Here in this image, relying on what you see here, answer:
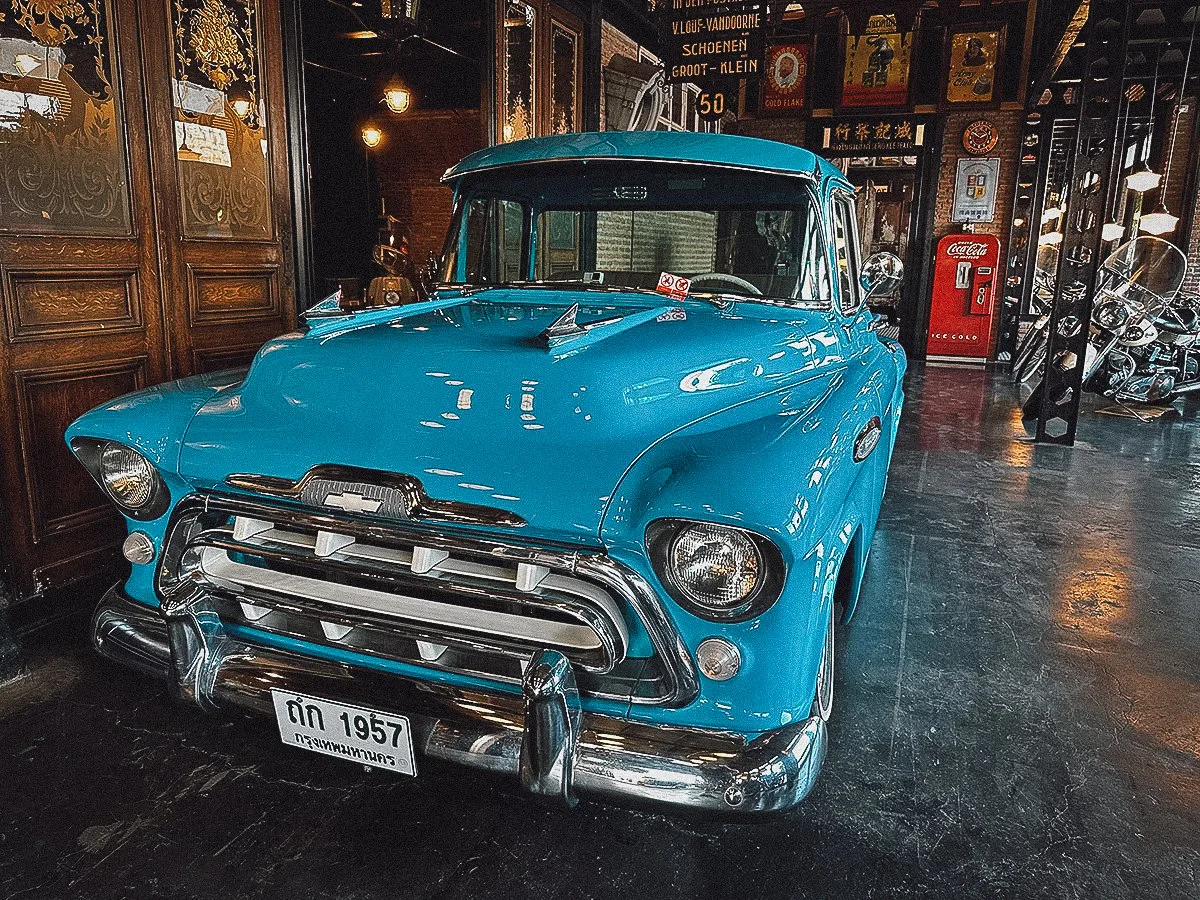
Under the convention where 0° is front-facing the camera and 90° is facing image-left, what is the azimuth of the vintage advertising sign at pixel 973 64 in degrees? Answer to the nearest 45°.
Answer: approximately 0°

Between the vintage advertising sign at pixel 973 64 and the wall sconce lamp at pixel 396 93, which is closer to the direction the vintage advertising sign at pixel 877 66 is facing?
the wall sconce lamp

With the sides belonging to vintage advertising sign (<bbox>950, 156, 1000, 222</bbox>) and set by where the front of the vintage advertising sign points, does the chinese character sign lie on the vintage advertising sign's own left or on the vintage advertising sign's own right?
on the vintage advertising sign's own right

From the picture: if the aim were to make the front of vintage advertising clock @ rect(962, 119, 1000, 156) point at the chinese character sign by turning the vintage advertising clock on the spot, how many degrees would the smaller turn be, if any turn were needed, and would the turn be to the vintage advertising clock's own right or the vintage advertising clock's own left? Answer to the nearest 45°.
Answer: approximately 90° to the vintage advertising clock's own right

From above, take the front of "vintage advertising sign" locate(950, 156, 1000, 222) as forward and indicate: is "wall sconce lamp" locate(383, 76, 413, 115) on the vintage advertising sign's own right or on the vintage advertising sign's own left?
on the vintage advertising sign's own right

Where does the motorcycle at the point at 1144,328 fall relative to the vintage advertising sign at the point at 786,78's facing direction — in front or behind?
in front

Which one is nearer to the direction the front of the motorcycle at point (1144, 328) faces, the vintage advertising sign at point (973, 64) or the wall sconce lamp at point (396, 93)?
the wall sconce lamp

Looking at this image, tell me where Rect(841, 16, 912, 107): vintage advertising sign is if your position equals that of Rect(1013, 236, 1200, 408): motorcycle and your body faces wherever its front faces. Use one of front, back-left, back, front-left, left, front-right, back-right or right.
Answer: right

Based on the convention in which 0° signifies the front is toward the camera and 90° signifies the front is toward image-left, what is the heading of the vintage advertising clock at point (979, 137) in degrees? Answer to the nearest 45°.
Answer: approximately 0°
